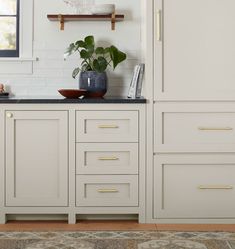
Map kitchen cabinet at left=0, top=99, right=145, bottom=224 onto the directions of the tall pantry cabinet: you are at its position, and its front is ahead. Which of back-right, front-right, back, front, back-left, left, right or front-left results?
right

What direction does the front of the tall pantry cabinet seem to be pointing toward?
toward the camera

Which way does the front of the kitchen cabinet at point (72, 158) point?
toward the camera

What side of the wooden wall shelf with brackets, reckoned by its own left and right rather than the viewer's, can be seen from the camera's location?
front

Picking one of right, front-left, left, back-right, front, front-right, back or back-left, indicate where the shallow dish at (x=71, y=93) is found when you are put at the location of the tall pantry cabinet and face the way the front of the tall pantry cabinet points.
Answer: right

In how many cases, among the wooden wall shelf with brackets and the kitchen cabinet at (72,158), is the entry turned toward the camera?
2

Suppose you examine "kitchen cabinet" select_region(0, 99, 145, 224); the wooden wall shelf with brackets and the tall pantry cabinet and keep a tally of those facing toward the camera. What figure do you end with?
3
